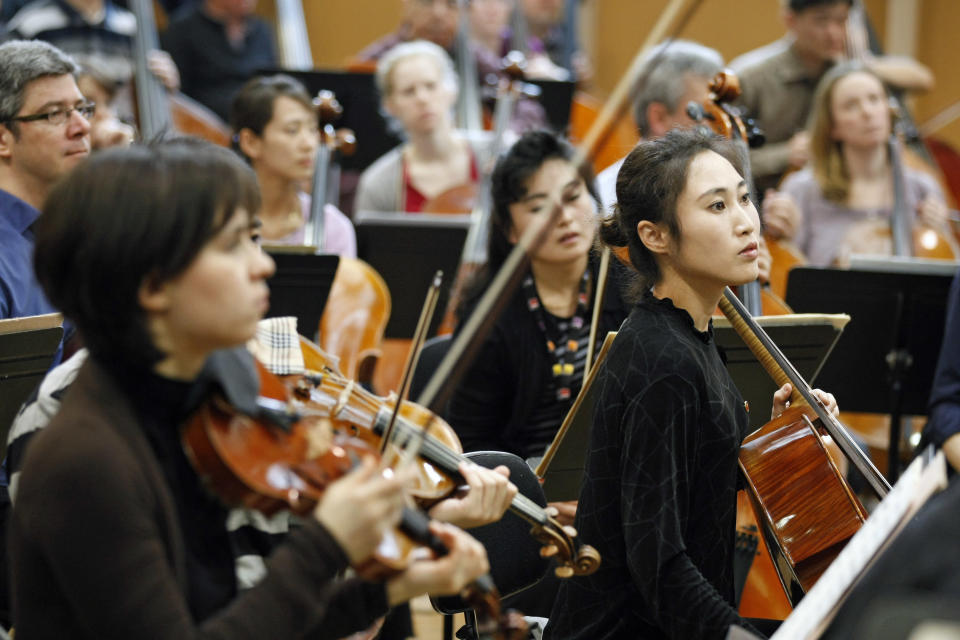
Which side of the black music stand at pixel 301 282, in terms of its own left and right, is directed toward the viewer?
back

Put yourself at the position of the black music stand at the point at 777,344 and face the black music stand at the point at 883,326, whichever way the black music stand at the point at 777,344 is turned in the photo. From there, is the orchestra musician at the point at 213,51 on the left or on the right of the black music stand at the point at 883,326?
left

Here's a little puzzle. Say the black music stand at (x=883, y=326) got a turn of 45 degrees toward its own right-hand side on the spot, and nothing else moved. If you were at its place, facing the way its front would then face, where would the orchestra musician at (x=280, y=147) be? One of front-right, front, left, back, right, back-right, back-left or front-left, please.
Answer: back-left

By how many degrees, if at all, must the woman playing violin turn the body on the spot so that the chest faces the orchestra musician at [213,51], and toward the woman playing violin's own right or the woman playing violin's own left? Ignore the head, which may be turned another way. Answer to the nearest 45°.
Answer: approximately 90° to the woman playing violin's own left

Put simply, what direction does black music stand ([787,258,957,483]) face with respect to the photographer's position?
facing away from the viewer

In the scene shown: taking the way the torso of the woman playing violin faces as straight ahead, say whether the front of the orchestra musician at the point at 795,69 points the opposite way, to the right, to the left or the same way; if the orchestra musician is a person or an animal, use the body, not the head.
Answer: to the right

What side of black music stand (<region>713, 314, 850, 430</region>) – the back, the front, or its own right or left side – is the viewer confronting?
back

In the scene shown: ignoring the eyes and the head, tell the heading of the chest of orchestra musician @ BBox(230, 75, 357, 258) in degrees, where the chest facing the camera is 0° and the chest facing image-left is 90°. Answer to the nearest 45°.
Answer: approximately 315°

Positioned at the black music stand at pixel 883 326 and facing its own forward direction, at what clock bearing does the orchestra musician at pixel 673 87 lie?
The orchestra musician is roughly at 10 o'clock from the black music stand.

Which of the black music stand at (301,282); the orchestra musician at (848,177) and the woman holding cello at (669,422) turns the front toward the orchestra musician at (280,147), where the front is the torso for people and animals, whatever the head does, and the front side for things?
the black music stand

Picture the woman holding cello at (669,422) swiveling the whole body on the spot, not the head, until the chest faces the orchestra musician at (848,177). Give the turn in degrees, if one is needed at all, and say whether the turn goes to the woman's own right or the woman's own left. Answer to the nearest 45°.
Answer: approximately 90° to the woman's own left

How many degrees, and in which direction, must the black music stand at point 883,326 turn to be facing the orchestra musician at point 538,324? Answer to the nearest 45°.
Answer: approximately 135° to its left

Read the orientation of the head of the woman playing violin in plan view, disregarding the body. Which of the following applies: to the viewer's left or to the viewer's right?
to the viewer's right

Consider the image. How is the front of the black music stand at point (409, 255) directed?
away from the camera
